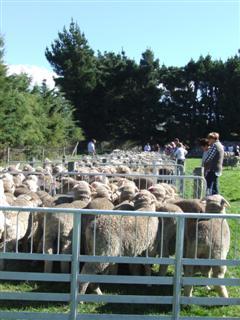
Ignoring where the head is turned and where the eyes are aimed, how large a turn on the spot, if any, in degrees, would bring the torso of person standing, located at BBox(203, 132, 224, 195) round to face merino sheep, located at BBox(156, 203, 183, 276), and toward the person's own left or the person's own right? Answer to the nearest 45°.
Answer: approximately 90° to the person's own left

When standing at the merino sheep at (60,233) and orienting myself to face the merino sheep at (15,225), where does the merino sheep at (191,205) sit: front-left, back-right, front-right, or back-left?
back-right

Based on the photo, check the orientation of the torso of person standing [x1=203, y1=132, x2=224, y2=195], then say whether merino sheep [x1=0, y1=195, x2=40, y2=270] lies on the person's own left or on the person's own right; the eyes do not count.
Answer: on the person's own left

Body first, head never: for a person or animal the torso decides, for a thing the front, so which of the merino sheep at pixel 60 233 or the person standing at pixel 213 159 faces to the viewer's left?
the person standing

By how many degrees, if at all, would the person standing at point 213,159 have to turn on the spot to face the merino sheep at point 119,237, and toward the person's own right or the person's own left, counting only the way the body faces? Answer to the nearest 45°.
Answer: approximately 90° to the person's own left

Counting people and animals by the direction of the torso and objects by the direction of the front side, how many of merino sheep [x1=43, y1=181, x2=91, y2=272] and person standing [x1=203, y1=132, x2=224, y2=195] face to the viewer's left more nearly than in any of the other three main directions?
1

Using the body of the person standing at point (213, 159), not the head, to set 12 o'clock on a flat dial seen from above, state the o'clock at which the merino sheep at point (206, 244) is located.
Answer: The merino sheep is roughly at 9 o'clock from the person standing.

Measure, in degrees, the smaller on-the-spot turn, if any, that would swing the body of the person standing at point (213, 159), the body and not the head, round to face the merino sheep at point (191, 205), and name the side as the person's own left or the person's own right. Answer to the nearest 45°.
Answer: approximately 90° to the person's own left

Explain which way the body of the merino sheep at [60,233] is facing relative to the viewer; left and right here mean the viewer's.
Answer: facing away from the viewer and to the right of the viewer

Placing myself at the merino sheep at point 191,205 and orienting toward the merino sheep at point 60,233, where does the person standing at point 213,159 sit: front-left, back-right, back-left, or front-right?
back-right

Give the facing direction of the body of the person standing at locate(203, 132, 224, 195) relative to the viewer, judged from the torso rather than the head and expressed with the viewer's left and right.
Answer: facing to the left of the viewer
